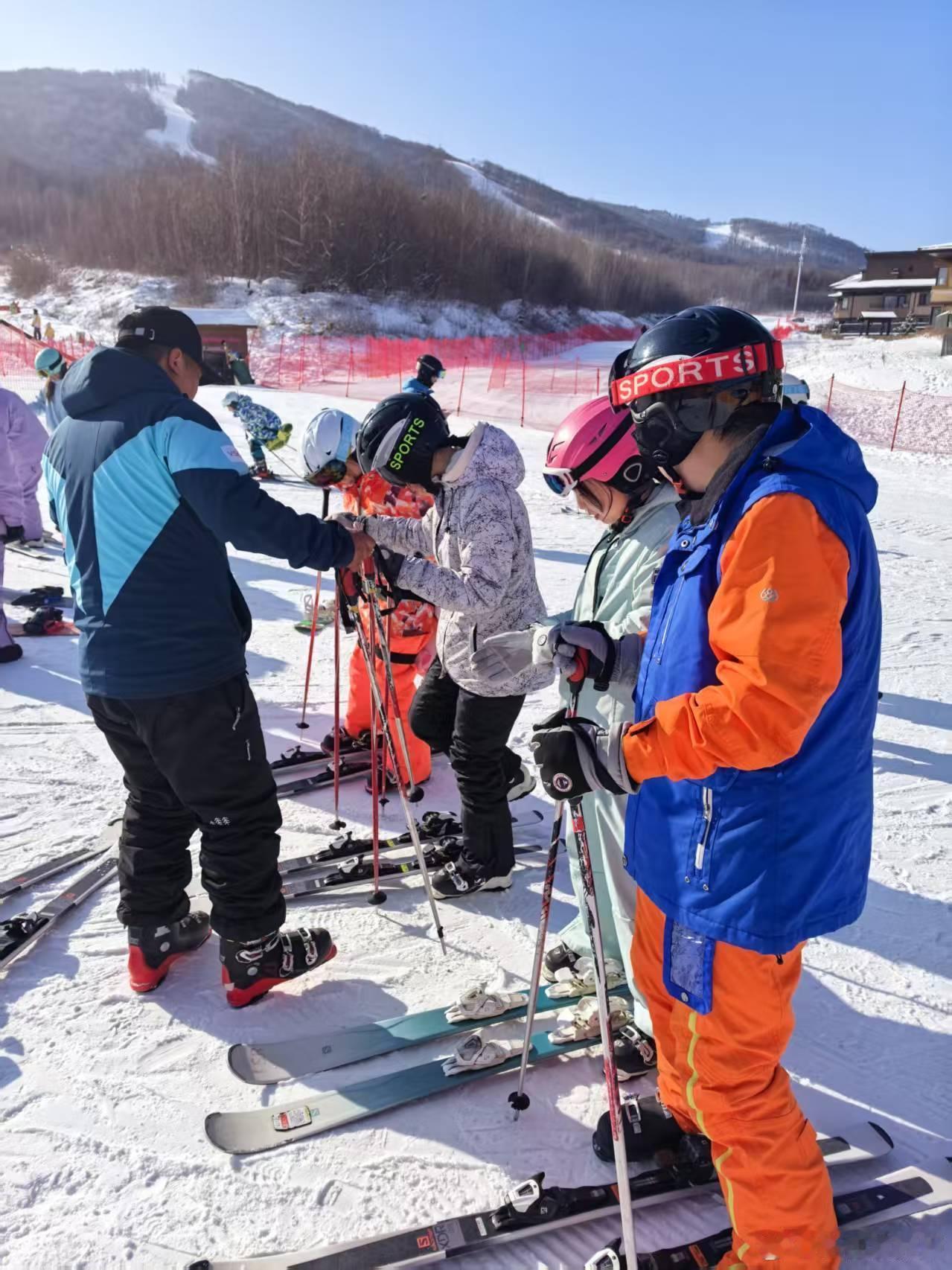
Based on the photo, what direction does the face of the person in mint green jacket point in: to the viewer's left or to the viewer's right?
to the viewer's left

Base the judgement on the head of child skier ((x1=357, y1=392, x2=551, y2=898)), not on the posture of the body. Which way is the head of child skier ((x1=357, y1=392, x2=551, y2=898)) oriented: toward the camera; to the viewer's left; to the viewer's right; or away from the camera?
to the viewer's left

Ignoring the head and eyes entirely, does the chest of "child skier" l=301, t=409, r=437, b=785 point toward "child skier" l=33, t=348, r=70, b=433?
no

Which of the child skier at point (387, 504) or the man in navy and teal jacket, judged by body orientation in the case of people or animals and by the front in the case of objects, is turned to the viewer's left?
the child skier

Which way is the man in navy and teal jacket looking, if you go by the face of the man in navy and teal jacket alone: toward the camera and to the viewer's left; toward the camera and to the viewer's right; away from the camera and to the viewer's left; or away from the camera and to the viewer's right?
away from the camera and to the viewer's right

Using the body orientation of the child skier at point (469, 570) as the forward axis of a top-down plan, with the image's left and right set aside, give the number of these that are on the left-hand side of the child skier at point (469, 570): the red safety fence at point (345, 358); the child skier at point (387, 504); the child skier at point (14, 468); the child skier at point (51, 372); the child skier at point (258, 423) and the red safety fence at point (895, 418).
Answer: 0

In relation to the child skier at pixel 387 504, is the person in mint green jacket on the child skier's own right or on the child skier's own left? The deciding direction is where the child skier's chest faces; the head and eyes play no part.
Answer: on the child skier's own left

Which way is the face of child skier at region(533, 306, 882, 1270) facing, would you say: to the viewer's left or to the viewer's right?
to the viewer's left

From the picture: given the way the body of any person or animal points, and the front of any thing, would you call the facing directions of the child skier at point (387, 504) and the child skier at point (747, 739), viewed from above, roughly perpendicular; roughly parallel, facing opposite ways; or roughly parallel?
roughly parallel

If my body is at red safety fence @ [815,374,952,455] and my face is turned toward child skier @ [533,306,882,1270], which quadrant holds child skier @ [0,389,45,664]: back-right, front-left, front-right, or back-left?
front-right

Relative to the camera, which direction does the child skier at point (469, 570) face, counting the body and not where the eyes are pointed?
to the viewer's left

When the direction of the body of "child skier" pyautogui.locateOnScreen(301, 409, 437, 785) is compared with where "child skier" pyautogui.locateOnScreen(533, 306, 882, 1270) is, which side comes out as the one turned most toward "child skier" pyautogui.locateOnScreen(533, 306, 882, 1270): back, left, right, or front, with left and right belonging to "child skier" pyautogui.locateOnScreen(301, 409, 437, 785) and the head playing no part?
left

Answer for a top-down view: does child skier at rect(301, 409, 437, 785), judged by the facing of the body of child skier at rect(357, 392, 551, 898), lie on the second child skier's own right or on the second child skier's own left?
on the second child skier's own right

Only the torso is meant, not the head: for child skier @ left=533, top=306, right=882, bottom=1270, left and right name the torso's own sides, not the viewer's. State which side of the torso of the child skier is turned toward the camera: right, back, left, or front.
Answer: left

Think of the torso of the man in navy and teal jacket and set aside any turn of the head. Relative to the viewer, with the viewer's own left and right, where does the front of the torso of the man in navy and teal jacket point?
facing away from the viewer and to the right of the viewer
